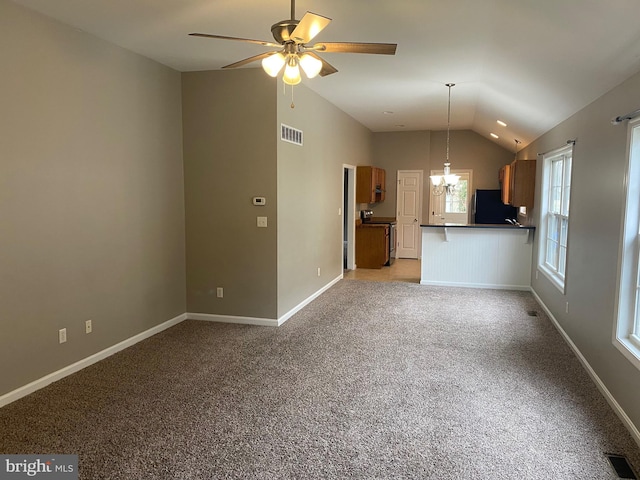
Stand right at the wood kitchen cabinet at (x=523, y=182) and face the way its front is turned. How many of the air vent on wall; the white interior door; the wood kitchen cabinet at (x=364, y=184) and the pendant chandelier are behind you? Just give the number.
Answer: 0

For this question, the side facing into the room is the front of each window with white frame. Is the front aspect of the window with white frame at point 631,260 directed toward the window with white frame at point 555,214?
no

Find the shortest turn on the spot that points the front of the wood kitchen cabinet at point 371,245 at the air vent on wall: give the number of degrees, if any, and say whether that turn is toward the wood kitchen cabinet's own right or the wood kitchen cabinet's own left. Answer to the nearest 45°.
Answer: approximately 90° to the wood kitchen cabinet's own right

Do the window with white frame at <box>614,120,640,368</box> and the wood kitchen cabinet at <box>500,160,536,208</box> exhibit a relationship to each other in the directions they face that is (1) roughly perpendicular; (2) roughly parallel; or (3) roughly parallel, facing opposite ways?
roughly parallel

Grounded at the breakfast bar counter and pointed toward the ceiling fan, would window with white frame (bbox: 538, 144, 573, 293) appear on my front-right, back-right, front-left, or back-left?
front-left

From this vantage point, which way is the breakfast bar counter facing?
toward the camera

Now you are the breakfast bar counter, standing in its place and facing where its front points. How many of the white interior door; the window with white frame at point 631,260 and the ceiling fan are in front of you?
2

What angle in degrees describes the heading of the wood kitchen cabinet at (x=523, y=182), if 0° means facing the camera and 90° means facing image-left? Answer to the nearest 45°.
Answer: approximately 90°

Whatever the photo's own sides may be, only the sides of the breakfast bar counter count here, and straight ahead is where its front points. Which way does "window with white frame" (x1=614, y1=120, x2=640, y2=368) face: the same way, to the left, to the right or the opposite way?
to the right

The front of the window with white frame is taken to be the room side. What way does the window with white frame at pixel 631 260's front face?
to the viewer's left

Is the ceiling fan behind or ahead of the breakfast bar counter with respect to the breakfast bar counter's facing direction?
ahead
